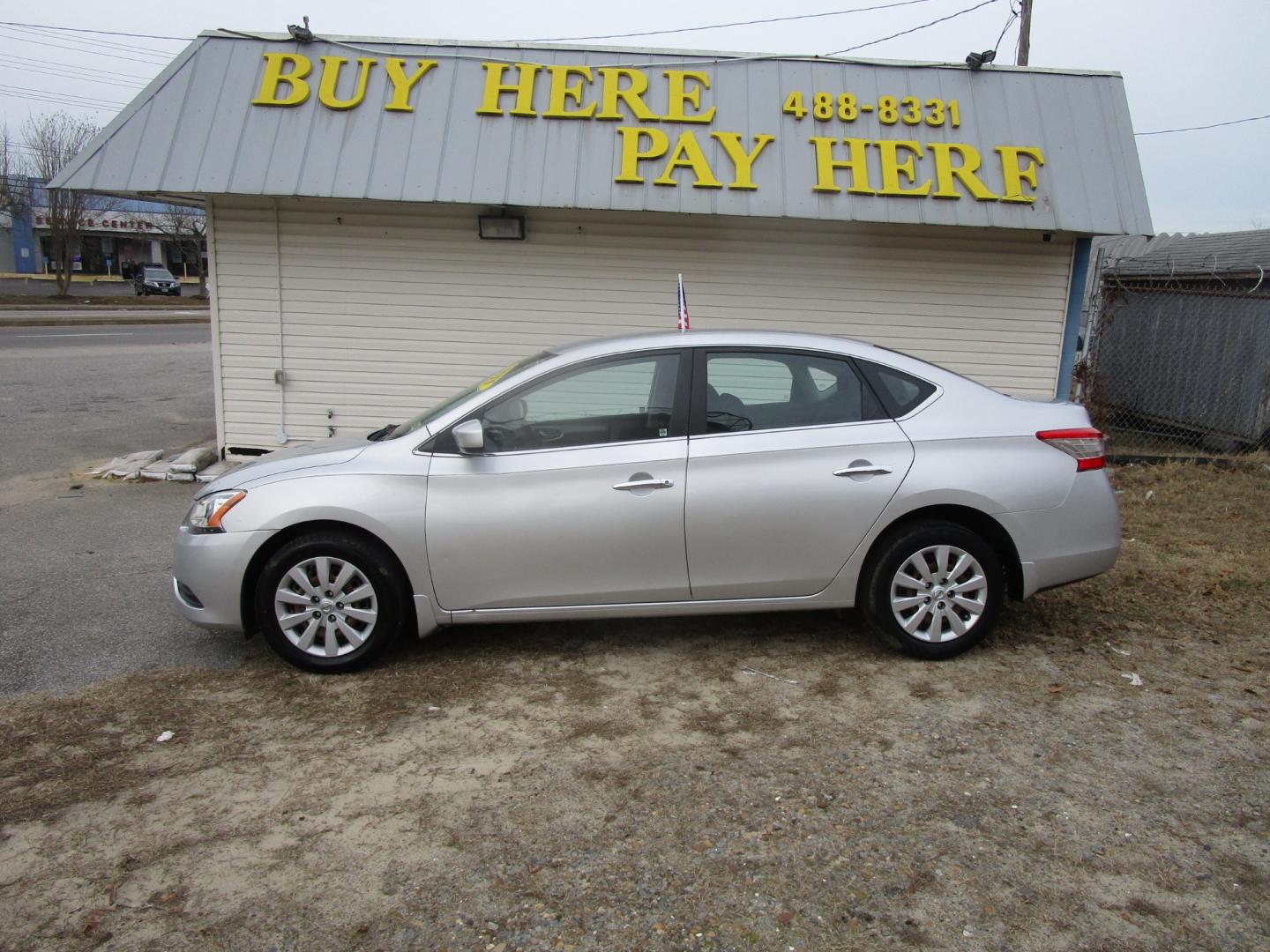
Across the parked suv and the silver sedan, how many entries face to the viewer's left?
1

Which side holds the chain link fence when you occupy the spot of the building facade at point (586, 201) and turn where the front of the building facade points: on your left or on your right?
on your left

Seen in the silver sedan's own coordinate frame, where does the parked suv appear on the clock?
The parked suv is roughly at 2 o'clock from the silver sedan.

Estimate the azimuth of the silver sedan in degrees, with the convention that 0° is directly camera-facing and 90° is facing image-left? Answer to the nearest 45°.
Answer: approximately 90°

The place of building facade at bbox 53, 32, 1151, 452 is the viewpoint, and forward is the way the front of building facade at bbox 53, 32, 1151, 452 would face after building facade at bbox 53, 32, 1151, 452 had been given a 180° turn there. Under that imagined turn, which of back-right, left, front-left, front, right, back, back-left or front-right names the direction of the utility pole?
front-right

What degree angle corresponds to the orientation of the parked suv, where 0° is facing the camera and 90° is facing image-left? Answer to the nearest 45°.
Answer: approximately 315°

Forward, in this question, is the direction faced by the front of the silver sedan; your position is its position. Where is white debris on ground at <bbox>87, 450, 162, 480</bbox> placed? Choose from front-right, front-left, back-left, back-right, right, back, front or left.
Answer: front-right

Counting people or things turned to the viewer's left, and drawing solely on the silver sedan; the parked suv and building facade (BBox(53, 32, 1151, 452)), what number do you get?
1

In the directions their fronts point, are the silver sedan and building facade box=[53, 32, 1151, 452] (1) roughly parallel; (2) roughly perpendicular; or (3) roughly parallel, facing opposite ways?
roughly perpendicular

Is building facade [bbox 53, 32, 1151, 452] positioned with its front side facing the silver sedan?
yes
